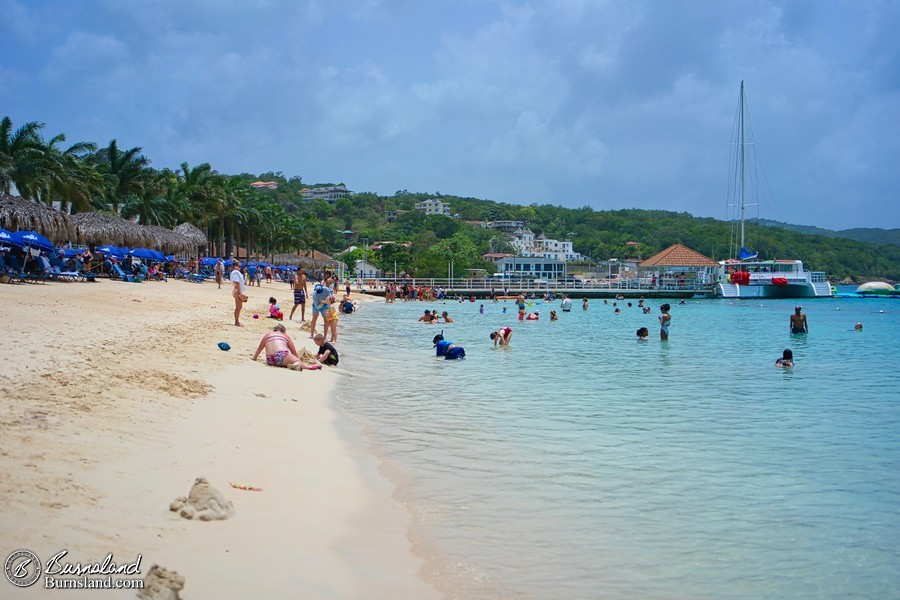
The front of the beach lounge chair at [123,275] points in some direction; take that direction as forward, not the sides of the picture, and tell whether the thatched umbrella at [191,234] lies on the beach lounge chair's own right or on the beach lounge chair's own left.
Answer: on the beach lounge chair's own left

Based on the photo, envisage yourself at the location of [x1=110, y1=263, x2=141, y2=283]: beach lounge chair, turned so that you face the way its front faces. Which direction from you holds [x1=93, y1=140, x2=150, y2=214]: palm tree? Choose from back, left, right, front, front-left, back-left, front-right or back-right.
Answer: left

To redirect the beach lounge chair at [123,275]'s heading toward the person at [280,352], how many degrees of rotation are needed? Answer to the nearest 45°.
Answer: approximately 90° to its right

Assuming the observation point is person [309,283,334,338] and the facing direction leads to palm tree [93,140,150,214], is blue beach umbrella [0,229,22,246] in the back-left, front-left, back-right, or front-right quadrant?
front-left

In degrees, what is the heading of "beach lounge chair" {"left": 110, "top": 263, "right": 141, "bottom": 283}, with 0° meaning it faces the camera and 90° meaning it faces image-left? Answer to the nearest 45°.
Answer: approximately 270°

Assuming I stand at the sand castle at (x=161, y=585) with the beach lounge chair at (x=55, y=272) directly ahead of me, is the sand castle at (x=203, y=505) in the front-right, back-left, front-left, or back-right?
front-right

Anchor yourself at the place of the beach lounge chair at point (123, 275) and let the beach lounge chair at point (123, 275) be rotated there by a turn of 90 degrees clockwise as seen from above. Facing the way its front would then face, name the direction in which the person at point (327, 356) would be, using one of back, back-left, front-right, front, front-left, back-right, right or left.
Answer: front

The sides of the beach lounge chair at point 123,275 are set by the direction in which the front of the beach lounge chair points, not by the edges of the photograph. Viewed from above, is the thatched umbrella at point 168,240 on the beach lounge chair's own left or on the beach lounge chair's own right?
on the beach lounge chair's own left

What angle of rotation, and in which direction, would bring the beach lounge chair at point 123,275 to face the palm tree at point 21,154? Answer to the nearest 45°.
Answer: approximately 135° to its left

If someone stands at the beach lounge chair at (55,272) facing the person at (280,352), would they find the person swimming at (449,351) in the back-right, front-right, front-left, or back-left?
front-left

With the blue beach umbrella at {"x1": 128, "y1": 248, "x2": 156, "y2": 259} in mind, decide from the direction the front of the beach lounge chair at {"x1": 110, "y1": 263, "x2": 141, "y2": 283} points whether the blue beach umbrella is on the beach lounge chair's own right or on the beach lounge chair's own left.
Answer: on the beach lounge chair's own left

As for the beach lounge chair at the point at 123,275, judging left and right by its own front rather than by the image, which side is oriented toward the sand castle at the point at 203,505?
right
